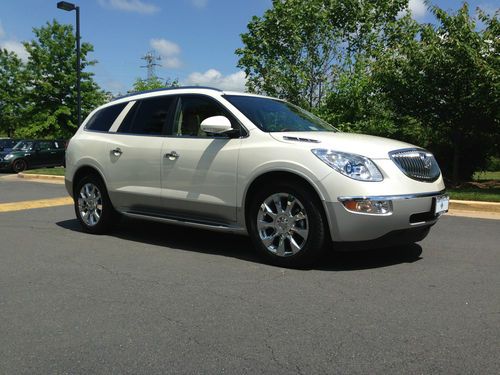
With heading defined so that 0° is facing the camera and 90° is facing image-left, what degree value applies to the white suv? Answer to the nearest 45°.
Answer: approximately 315°

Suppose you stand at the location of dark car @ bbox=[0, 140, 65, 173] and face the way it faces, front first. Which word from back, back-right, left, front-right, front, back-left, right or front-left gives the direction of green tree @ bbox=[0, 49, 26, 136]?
back-right

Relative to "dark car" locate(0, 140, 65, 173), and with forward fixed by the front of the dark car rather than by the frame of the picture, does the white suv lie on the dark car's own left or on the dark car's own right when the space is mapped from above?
on the dark car's own left

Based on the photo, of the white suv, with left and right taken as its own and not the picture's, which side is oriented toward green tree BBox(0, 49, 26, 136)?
back

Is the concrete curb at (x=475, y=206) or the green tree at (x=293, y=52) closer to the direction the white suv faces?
the concrete curb

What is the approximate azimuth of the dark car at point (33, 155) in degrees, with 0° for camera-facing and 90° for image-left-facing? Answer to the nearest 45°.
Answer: approximately 45°

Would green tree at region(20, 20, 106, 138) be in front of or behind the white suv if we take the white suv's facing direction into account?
behind

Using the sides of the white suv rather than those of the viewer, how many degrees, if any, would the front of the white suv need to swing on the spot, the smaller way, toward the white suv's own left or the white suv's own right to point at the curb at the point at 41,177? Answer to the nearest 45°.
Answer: approximately 180°

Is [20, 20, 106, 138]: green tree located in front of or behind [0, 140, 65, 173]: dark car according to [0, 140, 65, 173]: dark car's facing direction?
behind

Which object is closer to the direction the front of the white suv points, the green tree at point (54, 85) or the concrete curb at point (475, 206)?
the concrete curb

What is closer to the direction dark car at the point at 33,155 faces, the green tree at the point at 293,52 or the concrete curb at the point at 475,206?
the concrete curb

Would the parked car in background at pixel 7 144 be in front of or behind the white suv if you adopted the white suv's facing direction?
behind
